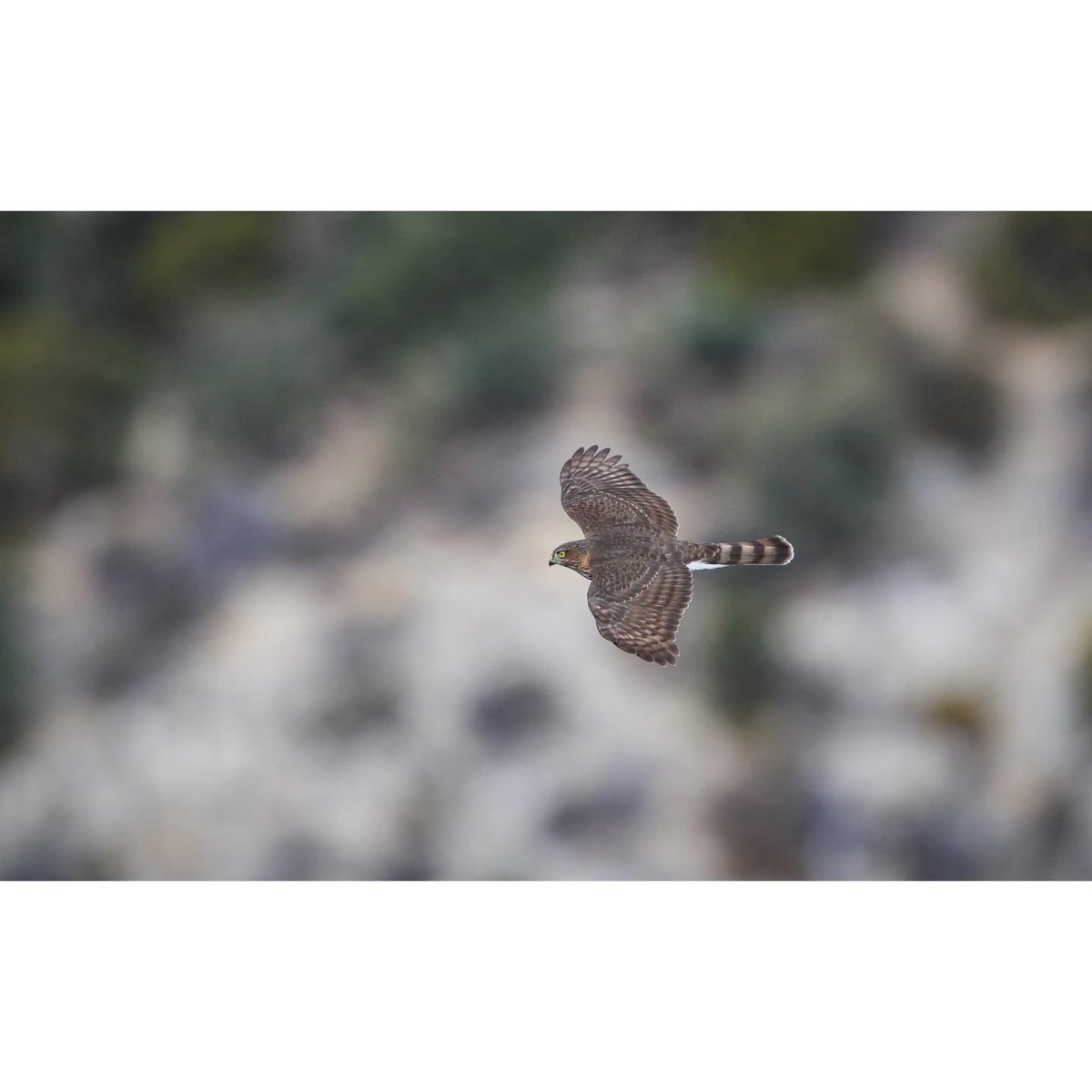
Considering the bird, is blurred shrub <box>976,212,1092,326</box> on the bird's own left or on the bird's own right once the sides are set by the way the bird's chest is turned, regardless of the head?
on the bird's own right

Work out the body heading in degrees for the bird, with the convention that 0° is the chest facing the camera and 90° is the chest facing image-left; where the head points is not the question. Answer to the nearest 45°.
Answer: approximately 90°

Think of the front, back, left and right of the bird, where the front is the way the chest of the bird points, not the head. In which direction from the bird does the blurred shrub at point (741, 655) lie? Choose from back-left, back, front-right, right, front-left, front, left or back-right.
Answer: right

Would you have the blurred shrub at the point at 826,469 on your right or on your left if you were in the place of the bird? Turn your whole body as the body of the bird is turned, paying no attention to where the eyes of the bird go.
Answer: on your right

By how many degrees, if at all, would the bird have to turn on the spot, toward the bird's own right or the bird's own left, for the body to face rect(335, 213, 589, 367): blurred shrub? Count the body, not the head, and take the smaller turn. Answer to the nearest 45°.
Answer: approximately 90° to the bird's own right

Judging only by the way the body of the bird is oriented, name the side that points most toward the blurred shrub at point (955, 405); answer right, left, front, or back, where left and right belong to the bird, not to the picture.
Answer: right

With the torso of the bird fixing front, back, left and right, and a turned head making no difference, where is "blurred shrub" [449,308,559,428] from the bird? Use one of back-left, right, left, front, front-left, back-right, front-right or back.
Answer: right

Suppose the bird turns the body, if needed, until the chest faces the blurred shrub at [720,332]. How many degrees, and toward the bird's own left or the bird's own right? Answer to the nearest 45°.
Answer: approximately 90° to the bird's own right
